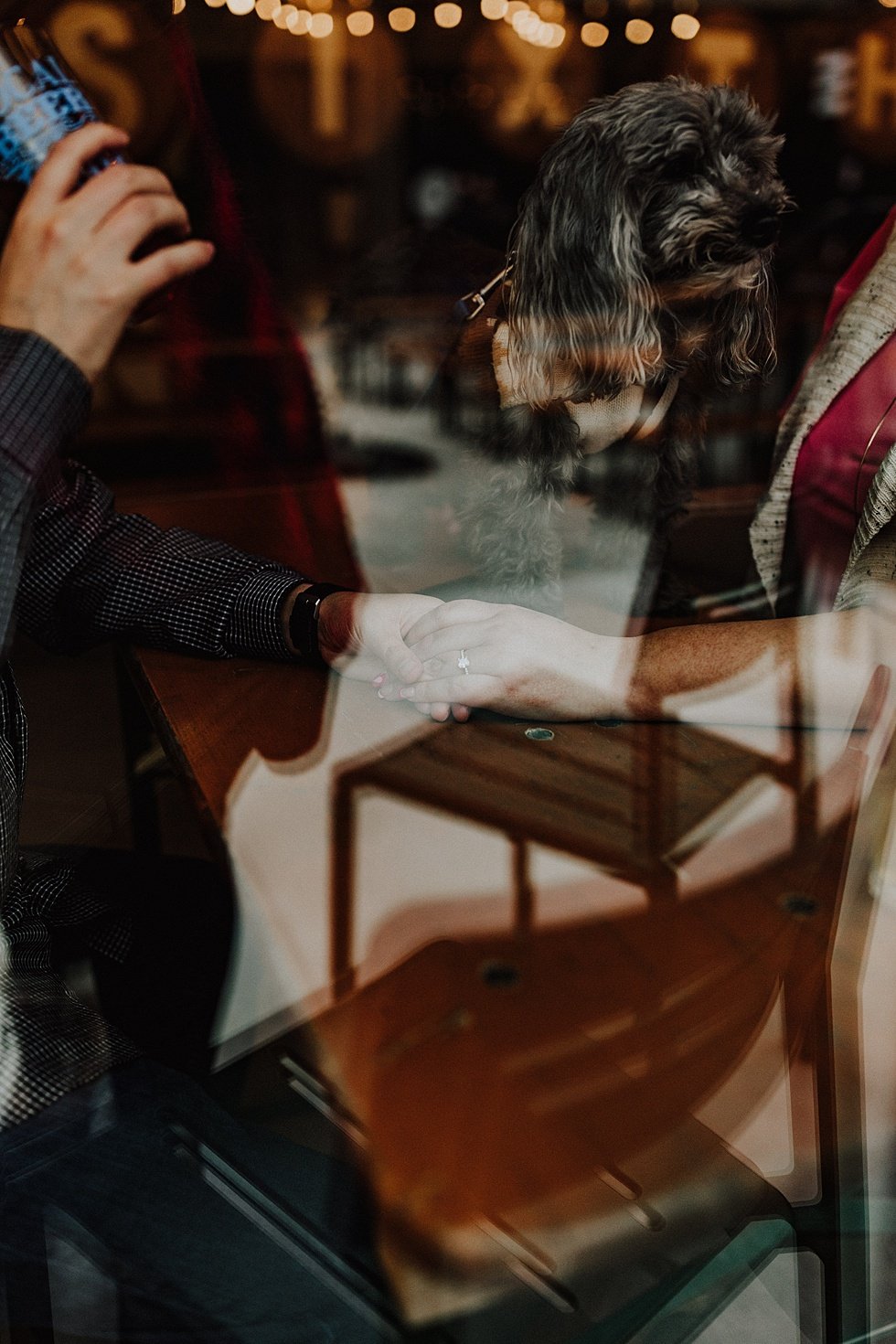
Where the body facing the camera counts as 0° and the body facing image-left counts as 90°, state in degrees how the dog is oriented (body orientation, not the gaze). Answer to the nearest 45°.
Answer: approximately 315°

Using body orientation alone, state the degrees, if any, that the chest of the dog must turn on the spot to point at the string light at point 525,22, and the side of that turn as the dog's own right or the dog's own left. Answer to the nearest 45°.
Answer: approximately 135° to the dog's own left
